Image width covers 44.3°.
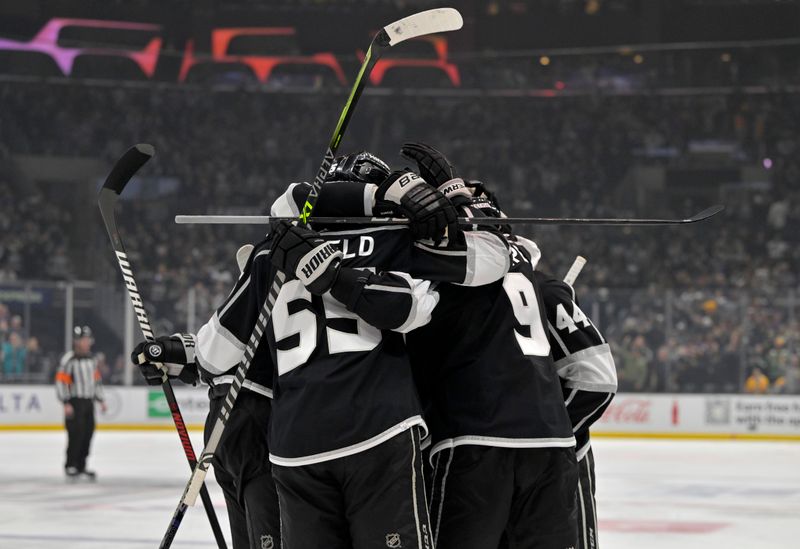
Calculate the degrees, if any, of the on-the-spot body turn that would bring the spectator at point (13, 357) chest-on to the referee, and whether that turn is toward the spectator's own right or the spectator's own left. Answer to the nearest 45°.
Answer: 0° — they already face them

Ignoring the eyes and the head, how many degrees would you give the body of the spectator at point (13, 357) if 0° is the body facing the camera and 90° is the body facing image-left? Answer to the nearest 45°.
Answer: approximately 0°

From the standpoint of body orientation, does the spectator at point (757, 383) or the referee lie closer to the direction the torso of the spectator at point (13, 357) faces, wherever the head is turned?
the referee

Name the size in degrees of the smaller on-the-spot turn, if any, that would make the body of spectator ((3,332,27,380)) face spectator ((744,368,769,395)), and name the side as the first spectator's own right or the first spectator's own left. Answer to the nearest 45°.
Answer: approximately 90° to the first spectator's own left

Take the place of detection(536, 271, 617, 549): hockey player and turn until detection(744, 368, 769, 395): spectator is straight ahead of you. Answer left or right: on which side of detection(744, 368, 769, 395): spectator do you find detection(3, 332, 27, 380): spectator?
left

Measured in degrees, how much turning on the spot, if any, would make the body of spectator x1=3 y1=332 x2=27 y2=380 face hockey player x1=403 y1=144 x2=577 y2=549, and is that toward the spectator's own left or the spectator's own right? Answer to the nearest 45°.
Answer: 0° — they already face them

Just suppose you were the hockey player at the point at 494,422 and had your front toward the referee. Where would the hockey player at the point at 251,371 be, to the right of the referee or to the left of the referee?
left
